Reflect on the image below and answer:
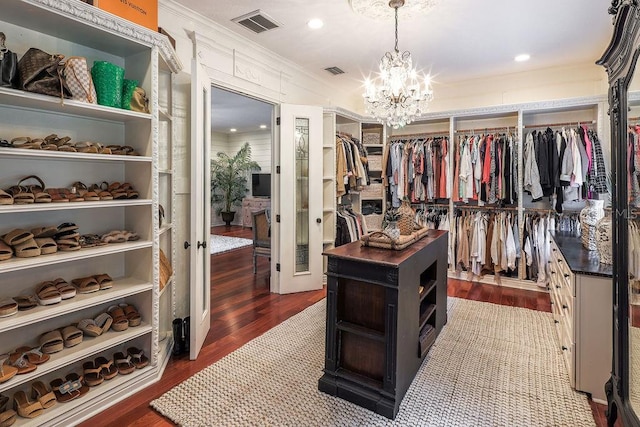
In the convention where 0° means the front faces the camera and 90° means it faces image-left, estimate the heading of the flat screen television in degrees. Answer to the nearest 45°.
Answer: approximately 0°

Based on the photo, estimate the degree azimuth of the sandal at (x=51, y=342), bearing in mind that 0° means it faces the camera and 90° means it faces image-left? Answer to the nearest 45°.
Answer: approximately 315°
